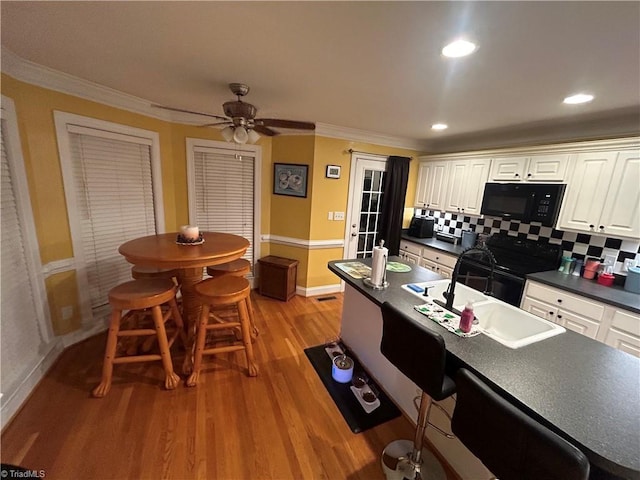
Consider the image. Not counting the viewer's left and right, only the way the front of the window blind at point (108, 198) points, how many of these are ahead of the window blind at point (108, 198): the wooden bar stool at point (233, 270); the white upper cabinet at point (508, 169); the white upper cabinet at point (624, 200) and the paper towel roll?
4

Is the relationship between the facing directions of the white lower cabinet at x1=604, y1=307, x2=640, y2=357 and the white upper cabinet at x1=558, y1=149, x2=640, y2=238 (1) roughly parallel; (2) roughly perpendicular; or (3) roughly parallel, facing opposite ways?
roughly parallel

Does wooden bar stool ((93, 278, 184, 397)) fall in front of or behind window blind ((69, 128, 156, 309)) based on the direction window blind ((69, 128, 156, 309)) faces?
in front

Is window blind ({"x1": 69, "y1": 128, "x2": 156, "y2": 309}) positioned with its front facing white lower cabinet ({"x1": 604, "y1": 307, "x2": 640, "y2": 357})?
yes

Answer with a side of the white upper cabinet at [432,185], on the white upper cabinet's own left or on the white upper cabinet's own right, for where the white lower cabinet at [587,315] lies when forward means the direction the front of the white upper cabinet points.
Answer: on the white upper cabinet's own left

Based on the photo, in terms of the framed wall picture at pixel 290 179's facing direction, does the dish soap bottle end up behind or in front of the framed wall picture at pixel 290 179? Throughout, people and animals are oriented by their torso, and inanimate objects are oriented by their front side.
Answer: in front

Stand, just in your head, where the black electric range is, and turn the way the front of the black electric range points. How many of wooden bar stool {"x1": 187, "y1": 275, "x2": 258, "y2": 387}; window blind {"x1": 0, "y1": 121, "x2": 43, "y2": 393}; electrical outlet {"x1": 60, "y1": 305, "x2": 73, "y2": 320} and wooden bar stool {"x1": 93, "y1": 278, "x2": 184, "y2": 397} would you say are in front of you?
4

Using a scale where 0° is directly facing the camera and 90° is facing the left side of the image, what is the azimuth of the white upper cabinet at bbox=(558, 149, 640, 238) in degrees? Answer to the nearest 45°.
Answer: approximately 45°

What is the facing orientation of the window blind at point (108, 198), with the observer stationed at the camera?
facing the viewer and to the right of the viewer

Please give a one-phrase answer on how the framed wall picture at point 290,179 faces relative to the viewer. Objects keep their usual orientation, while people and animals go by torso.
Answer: facing the viewer

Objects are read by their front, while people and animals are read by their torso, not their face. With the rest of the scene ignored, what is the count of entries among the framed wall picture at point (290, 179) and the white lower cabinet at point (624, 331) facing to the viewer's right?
0

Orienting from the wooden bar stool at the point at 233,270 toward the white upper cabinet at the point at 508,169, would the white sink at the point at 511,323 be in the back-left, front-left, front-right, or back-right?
front-right

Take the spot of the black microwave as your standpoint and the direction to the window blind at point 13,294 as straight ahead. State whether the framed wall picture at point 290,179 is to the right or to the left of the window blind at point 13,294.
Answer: right

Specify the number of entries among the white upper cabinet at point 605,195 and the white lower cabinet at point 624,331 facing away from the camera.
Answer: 0

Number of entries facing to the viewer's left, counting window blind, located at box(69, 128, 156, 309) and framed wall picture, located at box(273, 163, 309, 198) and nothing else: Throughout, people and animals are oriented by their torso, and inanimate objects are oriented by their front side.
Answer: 0

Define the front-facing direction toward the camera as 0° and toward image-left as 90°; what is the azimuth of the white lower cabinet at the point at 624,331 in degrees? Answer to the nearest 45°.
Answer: approximately 45°
